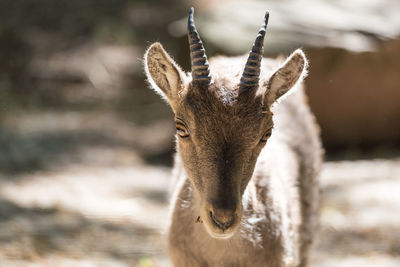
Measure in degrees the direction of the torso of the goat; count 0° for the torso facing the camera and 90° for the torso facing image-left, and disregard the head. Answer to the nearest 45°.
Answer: approximately 0°
